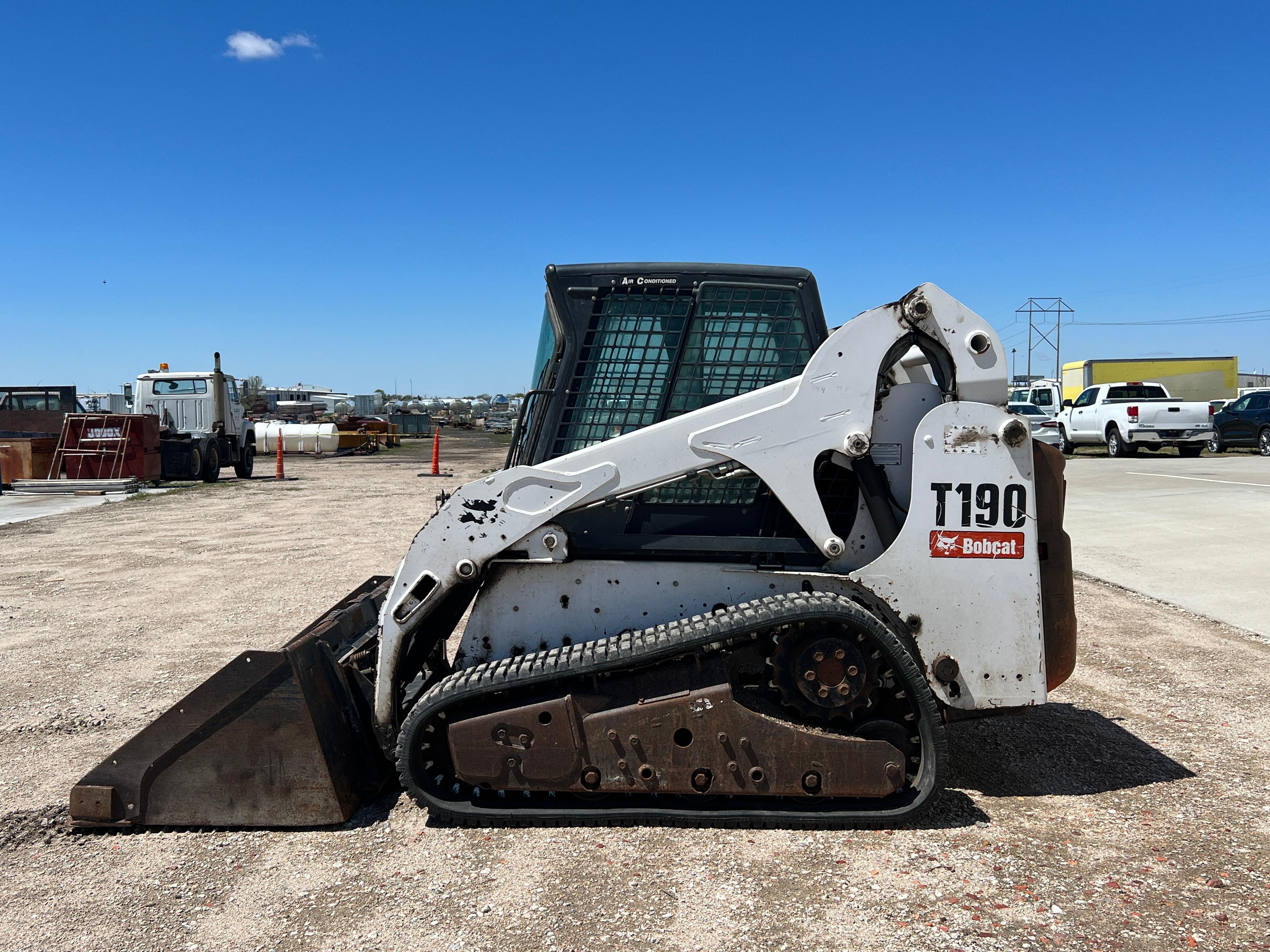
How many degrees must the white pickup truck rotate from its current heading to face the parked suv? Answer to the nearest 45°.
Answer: approximately 90° to its right

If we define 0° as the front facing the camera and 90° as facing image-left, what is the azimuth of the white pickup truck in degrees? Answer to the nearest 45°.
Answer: approximately 135°

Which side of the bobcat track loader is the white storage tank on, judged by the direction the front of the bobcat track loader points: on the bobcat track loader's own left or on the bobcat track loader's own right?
on the bobcat track loader's own right

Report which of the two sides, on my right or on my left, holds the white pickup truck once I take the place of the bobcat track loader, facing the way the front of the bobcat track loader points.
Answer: on my right

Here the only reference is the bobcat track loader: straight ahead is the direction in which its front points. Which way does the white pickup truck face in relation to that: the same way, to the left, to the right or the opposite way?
to the right

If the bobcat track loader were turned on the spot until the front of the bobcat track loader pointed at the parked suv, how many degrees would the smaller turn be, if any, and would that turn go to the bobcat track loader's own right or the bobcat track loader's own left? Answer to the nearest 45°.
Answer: approximately 135° to the bobcat track loader's own right

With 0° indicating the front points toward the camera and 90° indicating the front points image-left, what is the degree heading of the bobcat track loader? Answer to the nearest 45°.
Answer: approximately 90°

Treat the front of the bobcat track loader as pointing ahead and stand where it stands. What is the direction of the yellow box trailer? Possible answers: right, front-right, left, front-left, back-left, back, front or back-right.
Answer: back-right

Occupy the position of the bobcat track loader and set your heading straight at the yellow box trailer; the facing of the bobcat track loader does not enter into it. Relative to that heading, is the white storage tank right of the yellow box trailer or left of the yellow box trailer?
left
